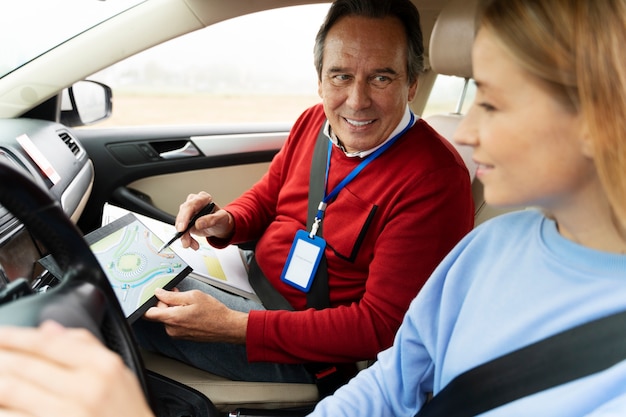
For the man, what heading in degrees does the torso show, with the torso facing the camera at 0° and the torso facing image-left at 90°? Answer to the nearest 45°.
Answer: approximately 45°

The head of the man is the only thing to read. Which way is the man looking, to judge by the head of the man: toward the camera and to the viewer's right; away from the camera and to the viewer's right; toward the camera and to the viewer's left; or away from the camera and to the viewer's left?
toward the camera and to the viewer's right

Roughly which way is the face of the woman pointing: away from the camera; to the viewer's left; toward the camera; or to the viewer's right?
to the viewer's left

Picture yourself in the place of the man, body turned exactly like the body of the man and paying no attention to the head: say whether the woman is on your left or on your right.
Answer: on your left
